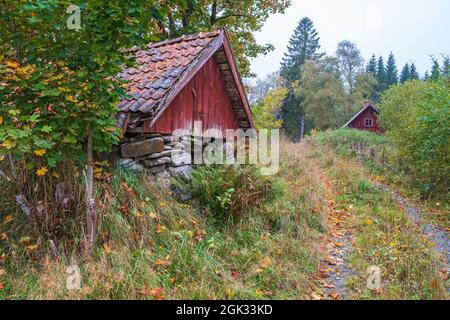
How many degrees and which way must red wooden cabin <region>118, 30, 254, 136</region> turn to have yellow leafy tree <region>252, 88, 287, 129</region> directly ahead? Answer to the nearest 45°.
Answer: approximately 135° to its left

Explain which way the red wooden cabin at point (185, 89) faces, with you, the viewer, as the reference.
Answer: facing the viewer and to the right of the viewer

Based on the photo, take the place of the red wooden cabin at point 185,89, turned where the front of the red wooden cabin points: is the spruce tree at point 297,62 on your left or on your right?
on your left

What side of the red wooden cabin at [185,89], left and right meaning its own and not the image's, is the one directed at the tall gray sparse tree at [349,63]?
left

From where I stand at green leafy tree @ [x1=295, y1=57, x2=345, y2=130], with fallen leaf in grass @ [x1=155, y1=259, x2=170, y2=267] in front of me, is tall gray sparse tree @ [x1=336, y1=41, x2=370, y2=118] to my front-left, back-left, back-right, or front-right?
back-left

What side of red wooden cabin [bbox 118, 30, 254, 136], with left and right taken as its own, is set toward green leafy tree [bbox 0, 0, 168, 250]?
right
